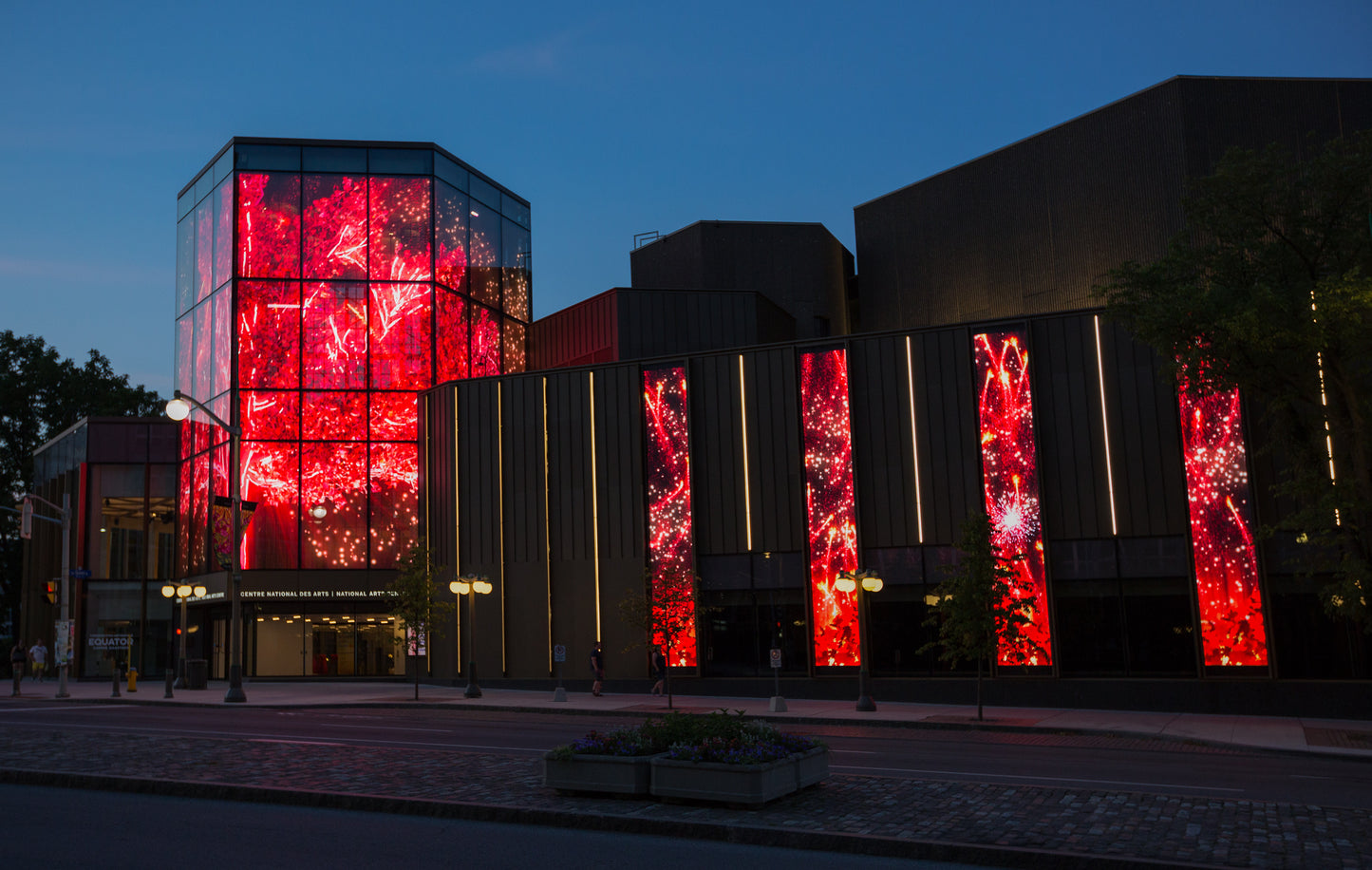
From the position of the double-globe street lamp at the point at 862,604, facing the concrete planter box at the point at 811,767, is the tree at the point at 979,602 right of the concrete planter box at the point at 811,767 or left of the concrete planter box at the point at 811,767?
left

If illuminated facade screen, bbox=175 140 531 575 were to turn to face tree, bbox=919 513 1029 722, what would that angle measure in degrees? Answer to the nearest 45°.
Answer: approximately 45° to its left

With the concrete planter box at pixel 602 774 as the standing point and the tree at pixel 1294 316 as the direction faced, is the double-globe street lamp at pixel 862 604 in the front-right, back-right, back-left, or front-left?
front-left

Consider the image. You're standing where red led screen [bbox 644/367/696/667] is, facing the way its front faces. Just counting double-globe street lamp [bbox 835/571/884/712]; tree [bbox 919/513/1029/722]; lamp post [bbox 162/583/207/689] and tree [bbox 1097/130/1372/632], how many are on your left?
3

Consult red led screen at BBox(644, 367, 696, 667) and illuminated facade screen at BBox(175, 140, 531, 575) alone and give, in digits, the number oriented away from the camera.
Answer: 0

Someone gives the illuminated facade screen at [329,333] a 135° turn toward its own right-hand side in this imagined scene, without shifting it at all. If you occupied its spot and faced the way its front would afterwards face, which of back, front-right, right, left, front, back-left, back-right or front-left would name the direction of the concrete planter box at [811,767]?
back-left

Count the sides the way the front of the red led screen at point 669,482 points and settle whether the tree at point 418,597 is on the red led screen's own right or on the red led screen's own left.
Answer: on the red led screen's own right

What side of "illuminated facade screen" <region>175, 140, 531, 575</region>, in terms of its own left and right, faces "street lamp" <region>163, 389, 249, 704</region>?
front

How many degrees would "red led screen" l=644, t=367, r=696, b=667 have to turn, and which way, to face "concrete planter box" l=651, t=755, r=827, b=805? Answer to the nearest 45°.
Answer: approximately 45° to its left

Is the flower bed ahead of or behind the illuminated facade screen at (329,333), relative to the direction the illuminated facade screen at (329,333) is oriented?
ahead

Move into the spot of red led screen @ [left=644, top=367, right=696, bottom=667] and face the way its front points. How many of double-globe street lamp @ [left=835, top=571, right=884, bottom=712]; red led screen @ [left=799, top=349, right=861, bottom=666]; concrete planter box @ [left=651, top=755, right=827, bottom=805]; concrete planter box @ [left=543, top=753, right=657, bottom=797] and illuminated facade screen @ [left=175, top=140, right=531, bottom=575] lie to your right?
1

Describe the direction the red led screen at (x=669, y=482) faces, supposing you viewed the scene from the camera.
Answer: facing the viewer and to the left of the viewer

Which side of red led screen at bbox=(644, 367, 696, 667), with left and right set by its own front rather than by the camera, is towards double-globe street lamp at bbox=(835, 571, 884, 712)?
left

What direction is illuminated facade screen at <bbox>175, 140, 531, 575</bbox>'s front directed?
toward the camera

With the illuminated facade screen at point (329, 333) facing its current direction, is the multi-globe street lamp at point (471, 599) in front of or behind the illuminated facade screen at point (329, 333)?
in front

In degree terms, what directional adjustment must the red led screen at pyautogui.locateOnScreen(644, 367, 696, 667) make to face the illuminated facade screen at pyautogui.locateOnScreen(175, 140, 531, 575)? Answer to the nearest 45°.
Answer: approximately 90° to its right

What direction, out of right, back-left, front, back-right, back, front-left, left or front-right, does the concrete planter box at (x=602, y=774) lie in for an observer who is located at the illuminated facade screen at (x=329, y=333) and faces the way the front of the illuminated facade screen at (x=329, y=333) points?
front
